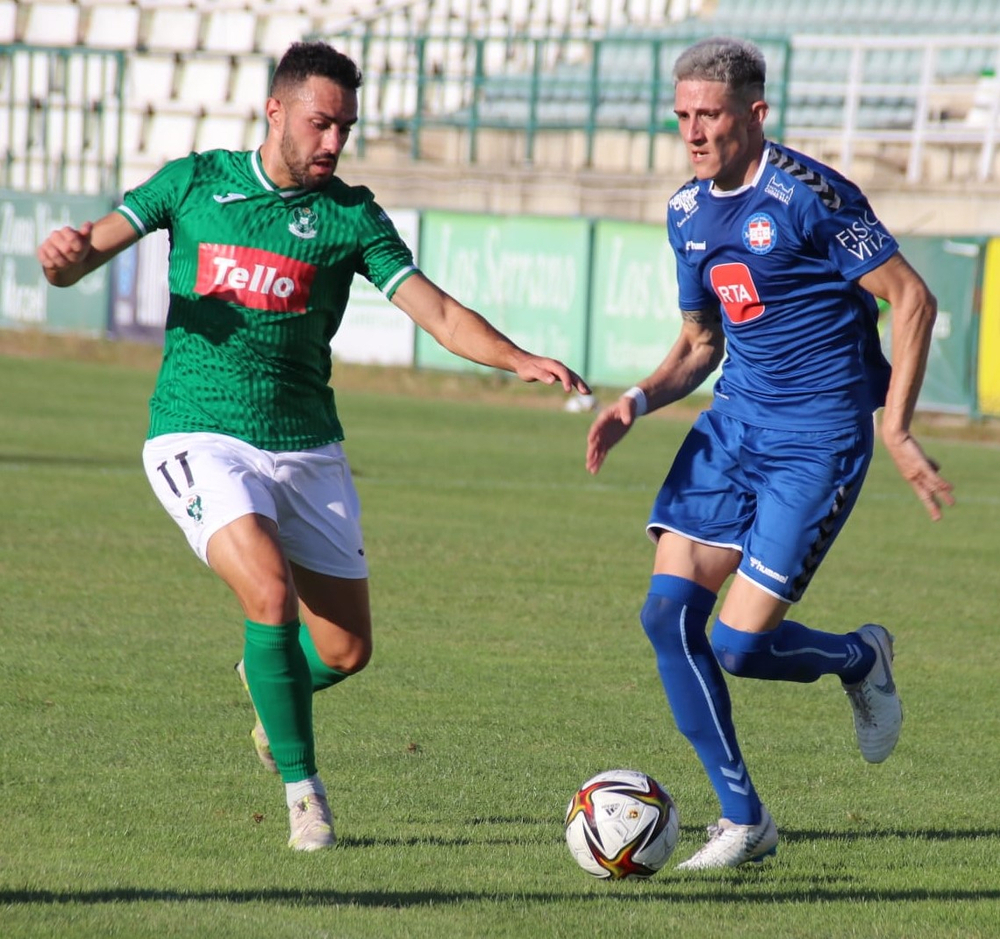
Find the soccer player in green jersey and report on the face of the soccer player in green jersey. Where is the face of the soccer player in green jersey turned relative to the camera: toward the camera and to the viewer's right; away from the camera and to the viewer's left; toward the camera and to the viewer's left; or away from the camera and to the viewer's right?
toward the camera and to the viewer's right

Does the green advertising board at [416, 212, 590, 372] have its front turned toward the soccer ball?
yes

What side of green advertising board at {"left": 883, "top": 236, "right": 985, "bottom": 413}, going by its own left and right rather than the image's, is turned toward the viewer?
front

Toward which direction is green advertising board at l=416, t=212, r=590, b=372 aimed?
toward the camera

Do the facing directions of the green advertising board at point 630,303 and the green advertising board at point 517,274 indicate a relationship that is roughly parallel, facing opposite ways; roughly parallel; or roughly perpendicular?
roughly parallel

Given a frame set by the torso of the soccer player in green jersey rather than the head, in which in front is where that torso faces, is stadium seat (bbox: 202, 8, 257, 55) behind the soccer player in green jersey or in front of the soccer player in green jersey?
behind

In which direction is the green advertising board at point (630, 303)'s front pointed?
toward the camera

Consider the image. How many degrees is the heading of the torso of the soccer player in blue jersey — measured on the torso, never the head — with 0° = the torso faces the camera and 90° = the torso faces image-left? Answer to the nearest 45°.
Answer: approximately 45°
